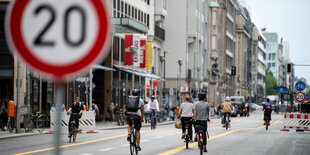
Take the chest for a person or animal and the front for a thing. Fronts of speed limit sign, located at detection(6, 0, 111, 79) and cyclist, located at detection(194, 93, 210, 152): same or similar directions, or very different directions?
very different directions

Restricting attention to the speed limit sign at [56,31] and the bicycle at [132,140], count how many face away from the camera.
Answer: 1

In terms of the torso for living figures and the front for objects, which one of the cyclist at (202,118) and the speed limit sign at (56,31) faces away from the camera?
the cyclist

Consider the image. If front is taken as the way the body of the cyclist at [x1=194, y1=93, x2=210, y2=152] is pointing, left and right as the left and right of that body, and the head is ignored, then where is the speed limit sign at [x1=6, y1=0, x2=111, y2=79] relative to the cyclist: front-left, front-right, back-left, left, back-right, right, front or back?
back

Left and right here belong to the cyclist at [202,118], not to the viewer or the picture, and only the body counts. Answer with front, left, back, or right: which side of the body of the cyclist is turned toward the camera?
back

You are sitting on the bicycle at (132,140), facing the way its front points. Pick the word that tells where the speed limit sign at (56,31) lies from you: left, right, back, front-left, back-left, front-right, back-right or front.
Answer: back

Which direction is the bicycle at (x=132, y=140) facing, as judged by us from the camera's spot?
facing away from the viewer

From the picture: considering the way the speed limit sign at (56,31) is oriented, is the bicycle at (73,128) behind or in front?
behind

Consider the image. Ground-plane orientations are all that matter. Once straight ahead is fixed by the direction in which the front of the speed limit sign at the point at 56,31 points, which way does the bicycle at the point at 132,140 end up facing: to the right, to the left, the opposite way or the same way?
the opposite way

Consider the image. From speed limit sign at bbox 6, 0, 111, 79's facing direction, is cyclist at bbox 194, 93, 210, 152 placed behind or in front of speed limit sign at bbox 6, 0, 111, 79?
behind

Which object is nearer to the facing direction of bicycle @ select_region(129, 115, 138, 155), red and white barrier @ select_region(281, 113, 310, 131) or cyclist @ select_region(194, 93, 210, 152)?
the red and white barrier

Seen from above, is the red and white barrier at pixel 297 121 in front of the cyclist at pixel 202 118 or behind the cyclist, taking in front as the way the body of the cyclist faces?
in front
